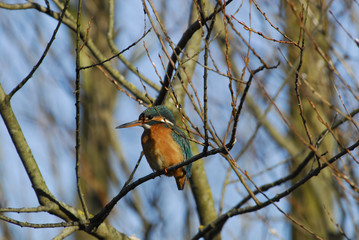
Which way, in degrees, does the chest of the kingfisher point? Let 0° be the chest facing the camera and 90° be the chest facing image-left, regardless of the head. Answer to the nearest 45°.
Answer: approximately 45°
